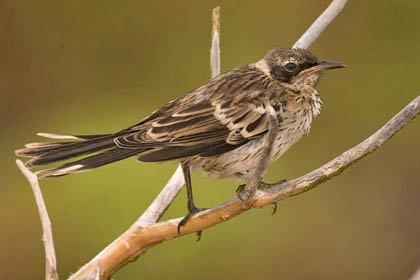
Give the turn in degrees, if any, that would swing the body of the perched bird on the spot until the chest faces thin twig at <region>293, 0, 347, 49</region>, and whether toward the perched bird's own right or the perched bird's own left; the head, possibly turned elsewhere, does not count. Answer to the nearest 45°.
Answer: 0° — it already faces it

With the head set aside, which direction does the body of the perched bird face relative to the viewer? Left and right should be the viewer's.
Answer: facing to the right of the viewer

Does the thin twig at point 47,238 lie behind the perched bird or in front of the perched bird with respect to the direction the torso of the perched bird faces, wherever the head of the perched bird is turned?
behind
